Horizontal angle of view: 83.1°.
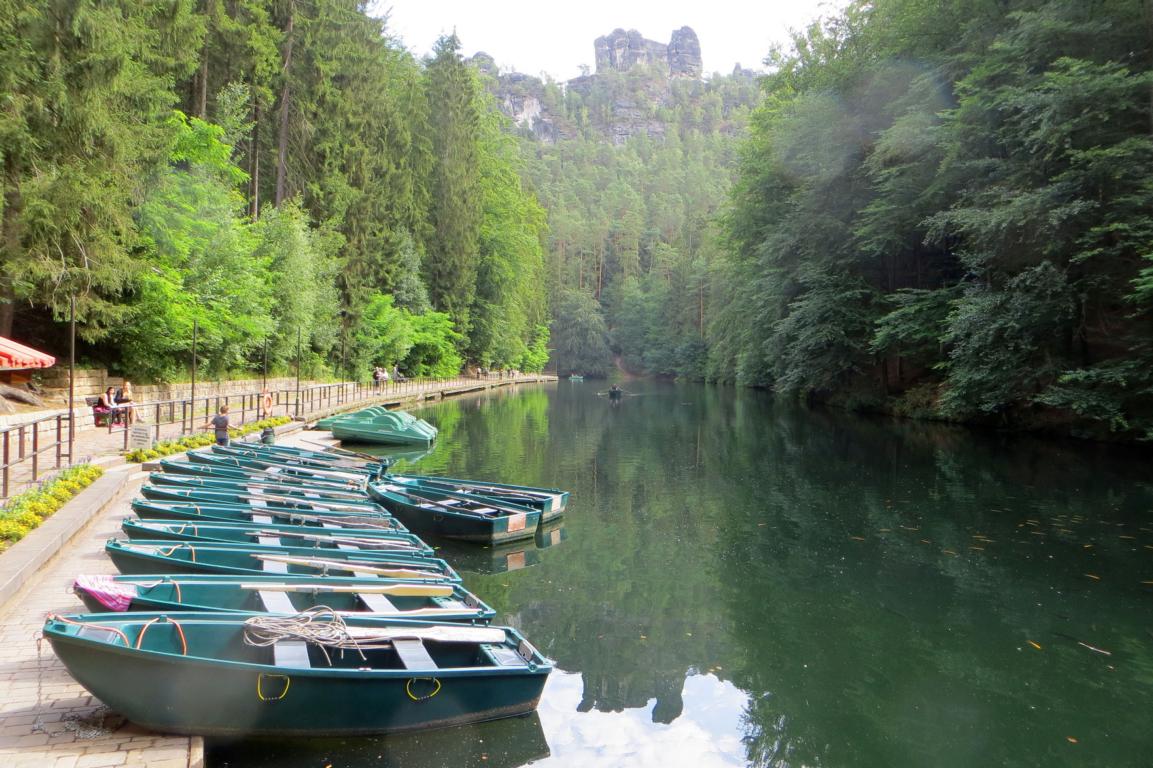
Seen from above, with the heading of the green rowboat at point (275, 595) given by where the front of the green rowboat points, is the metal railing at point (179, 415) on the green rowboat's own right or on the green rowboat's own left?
on the green rowboat's own right

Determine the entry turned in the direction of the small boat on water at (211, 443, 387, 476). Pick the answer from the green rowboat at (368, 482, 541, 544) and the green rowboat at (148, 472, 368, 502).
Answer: the green rowboat at (368, 482, 541, 544)

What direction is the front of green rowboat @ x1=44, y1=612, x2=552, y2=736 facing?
to the viewer's left

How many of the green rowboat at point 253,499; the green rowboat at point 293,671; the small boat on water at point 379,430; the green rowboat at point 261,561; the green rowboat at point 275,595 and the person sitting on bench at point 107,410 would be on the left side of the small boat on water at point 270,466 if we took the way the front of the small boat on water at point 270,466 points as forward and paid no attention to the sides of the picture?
4

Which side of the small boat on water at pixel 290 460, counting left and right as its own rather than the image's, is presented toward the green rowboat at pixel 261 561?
left

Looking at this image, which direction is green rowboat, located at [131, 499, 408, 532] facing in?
to the viewer's left

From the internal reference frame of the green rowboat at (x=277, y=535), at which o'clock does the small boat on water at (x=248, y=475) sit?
The small boat on water is roughly at 3 o'clock from the green rowboat.

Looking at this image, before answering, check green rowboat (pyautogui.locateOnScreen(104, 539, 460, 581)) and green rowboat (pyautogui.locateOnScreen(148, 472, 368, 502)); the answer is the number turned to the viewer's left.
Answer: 2

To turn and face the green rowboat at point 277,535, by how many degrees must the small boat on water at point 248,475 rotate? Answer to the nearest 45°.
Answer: approximately 90° to its left

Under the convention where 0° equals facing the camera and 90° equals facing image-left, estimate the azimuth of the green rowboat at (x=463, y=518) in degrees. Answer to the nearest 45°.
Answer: approximately 135°

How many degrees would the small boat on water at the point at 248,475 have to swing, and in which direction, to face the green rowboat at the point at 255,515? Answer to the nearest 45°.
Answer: approximately 90° to its left

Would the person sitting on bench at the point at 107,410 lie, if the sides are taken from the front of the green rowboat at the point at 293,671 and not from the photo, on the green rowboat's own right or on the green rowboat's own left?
on the green rowboat's own right

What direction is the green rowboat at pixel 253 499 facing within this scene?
to the viewer's left

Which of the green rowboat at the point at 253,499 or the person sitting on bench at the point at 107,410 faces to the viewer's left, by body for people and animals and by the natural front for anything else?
the green rowboat

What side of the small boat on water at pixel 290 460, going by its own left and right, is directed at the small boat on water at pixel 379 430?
right

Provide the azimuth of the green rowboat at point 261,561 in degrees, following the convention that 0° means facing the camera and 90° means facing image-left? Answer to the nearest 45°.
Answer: approximately 90°

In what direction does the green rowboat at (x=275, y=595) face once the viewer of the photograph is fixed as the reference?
facing to the left of the viewer

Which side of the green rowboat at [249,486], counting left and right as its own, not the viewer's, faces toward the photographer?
left
